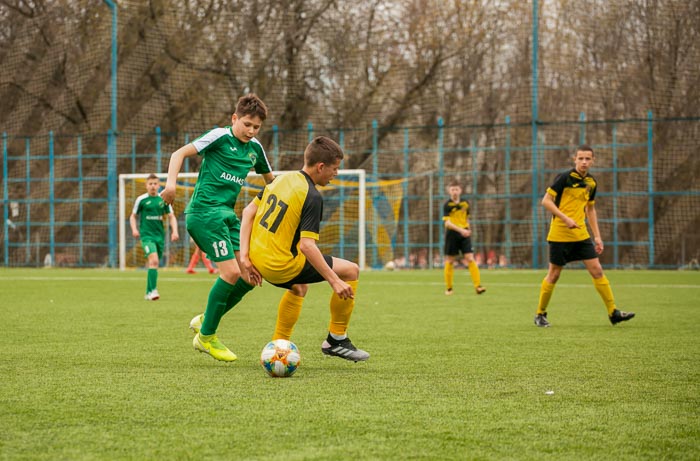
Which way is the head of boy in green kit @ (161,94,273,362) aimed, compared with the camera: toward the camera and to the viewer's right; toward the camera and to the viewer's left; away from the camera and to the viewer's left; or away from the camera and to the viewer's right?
toward the camera and to the viewer's right

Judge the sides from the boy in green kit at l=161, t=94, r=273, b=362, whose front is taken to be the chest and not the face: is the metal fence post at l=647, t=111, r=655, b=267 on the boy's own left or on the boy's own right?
on the boy's own left

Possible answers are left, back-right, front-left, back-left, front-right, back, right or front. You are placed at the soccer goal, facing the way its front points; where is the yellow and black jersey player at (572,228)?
front

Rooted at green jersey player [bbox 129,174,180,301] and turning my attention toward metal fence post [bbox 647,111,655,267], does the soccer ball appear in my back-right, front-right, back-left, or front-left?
back-right

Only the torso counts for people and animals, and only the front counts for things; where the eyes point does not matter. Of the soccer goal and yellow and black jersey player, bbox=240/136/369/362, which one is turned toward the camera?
the soccer goal

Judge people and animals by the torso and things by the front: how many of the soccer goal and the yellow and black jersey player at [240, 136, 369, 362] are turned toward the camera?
1

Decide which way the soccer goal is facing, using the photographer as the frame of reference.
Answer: facing the viewer

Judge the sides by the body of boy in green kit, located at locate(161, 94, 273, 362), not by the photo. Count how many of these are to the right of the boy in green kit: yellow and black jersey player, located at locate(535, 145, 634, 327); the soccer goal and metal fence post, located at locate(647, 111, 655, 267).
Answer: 0

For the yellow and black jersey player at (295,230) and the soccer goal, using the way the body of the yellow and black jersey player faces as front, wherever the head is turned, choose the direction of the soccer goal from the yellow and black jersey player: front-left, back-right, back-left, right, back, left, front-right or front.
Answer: front-left

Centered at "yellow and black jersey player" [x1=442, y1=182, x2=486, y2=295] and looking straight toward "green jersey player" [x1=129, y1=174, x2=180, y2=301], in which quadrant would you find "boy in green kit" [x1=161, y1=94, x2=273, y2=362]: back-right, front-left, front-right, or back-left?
front-left

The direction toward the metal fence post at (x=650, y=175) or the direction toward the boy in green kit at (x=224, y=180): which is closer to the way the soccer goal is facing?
the boy in green kit
